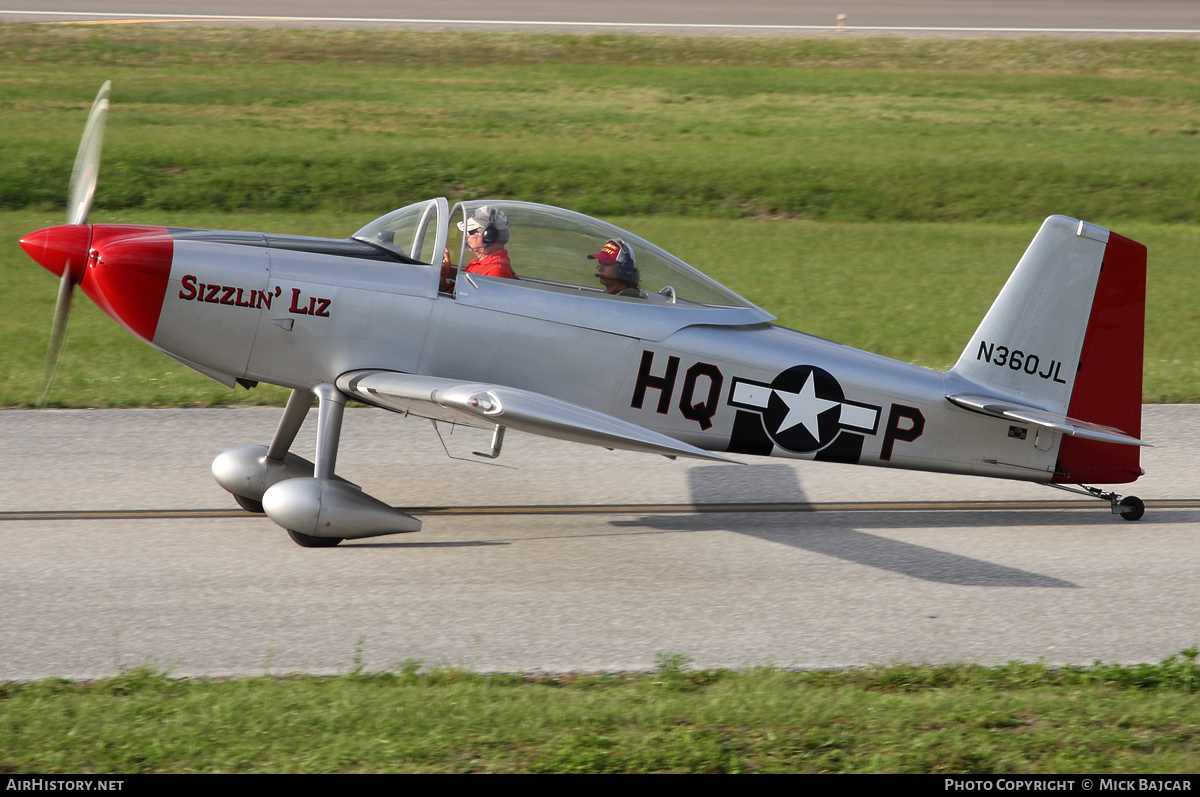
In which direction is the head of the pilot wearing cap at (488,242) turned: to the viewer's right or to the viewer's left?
to the viewer's left

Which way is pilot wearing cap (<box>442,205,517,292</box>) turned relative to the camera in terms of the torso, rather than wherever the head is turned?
to the viewer's left

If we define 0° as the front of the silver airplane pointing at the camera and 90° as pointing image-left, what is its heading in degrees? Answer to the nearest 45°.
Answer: approximately 90°

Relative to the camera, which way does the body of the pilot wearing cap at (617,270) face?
to the viewer's left

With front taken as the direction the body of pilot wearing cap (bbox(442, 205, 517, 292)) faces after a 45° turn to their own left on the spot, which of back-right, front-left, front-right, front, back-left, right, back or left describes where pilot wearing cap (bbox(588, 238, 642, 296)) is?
back-left

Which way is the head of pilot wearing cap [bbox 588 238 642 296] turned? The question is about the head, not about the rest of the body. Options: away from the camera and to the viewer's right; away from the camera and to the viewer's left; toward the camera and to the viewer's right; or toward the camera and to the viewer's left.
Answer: toward the camera and to the viewer's left
